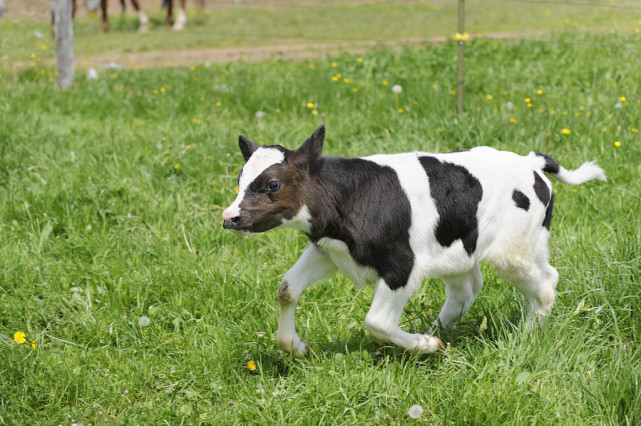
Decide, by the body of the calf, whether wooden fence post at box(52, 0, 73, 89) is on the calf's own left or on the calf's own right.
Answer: on the calf's own right

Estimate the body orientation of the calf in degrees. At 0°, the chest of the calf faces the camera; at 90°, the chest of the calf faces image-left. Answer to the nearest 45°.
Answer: approximately 90°

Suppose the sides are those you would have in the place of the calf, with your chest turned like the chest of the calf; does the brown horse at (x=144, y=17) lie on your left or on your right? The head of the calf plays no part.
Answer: on your right

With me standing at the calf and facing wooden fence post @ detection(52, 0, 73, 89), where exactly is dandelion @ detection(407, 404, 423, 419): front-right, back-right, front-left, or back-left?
back-left
